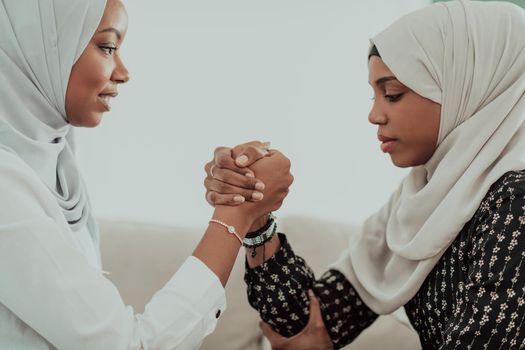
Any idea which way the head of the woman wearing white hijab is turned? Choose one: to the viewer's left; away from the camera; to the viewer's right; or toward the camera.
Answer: to the viewer's right

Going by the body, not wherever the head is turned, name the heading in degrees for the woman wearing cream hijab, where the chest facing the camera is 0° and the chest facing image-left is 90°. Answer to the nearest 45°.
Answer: approximately 90°

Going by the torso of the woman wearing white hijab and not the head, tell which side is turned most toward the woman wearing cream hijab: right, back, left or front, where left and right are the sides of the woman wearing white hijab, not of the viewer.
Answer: front

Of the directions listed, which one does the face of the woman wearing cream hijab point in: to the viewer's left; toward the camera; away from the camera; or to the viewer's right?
to the viewer's left

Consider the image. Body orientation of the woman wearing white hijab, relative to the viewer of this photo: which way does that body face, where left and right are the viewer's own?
facing to the right of the viewer

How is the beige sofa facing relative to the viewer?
toward the camera

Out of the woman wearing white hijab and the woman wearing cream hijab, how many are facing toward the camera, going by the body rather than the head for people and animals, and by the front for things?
0
